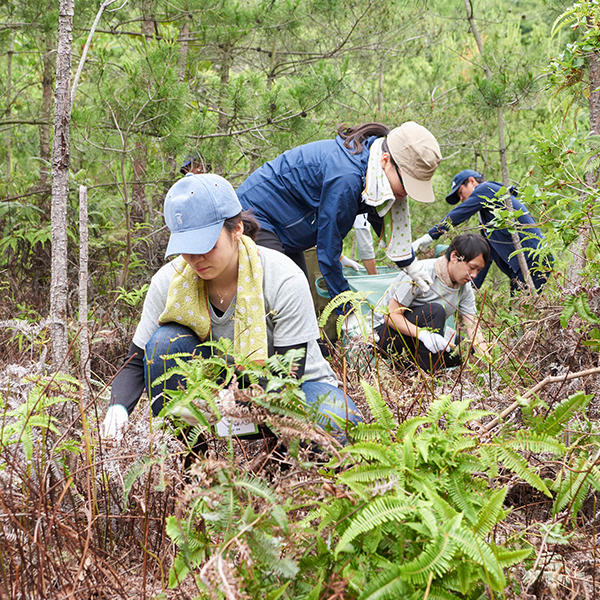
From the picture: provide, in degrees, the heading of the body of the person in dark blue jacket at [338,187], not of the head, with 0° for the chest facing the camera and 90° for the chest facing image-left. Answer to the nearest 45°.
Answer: approximately 270°

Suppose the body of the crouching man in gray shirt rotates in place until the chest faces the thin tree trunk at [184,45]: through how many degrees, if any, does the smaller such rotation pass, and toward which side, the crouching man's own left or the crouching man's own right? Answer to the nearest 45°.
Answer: approximately 180°

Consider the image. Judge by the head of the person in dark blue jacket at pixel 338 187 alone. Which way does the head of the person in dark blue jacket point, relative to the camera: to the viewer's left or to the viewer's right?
to the viewer's right

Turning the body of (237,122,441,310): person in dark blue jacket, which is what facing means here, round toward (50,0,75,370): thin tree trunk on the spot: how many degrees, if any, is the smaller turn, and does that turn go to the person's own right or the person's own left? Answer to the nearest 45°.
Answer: approximately 135° to the person's own right

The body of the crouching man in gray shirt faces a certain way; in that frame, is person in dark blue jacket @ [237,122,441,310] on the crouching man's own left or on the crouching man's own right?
on the crouching man's own right
